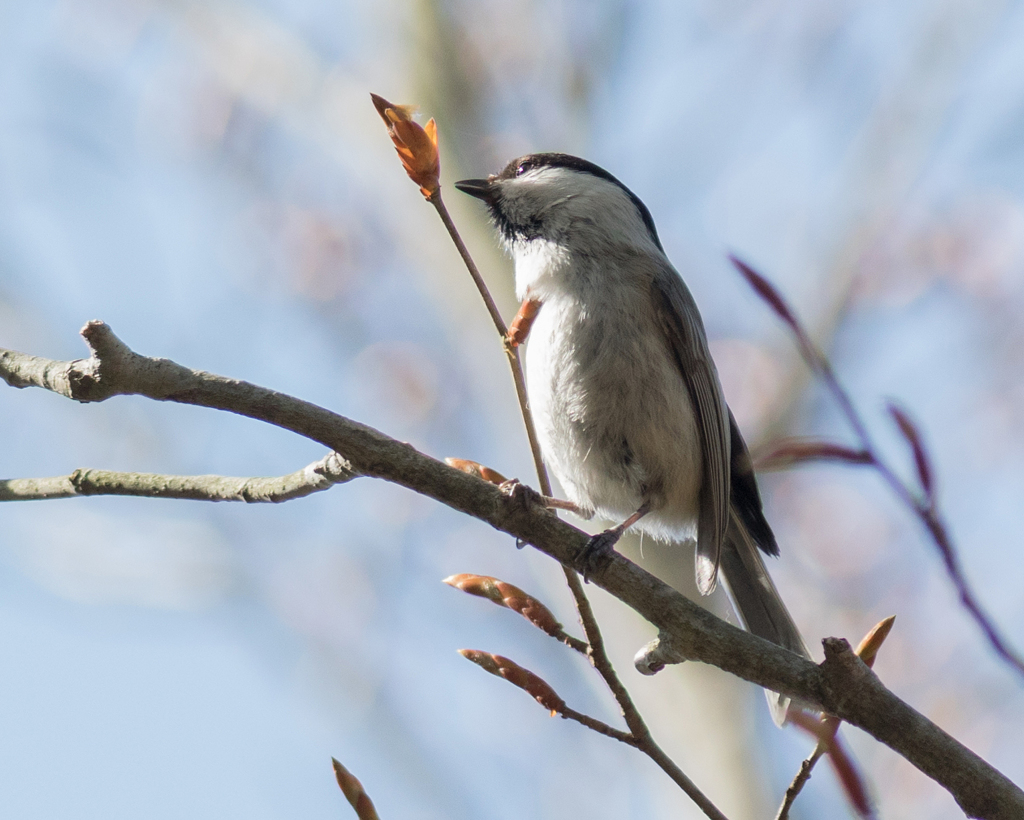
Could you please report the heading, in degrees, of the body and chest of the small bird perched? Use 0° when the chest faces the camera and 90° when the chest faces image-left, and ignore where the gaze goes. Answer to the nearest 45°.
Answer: approximately 90°
